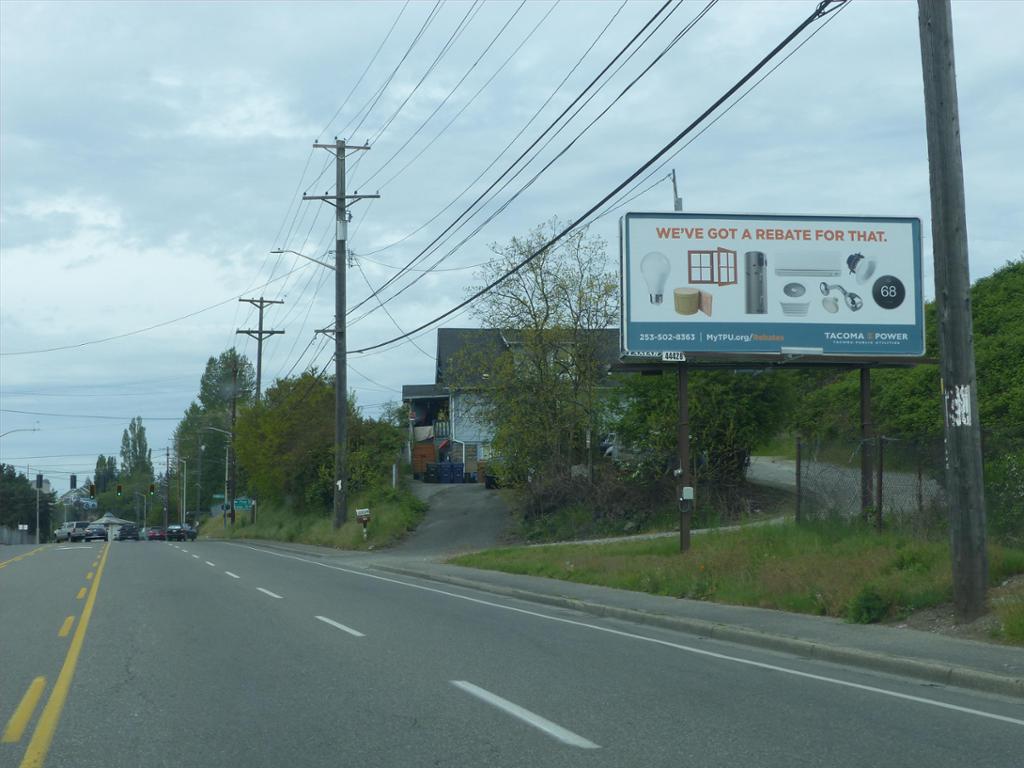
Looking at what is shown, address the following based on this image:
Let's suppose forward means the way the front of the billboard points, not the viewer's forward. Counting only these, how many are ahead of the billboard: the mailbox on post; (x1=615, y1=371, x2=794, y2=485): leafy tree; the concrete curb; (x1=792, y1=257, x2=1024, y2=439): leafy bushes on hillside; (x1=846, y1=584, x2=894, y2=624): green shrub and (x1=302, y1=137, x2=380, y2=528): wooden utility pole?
2

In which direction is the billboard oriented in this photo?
toward the camera

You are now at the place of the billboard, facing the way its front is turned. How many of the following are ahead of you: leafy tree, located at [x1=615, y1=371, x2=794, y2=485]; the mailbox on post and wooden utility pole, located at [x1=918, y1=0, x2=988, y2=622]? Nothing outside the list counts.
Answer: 1

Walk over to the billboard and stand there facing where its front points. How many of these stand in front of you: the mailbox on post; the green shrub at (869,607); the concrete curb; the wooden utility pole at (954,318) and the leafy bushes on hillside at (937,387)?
3

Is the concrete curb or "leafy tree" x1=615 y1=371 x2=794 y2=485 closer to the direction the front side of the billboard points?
the concrete curb

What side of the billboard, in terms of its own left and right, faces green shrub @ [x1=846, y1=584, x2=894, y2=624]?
front

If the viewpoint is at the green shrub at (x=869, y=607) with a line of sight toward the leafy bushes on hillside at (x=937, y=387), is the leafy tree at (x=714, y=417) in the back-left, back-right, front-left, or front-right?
front-left

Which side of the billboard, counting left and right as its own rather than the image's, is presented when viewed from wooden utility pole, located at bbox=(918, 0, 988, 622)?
front

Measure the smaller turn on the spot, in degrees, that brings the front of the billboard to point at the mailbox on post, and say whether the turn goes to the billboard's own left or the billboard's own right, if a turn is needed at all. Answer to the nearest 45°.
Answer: approximately 135° to the billboard's own right

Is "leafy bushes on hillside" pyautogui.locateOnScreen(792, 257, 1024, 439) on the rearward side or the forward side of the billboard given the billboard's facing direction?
on the rearward side

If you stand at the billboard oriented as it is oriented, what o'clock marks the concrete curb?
The concrete curb is roughly at 12 o'clock from the billboard.

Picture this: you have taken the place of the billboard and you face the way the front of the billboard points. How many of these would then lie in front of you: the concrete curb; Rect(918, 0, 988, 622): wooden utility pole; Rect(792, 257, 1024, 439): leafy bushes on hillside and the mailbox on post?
2

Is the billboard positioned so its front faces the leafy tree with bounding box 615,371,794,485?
no

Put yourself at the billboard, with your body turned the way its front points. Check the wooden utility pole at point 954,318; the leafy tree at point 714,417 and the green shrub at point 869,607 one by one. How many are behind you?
1
